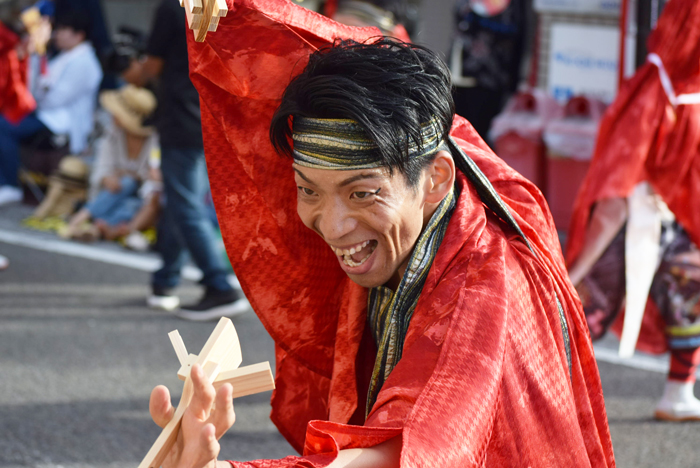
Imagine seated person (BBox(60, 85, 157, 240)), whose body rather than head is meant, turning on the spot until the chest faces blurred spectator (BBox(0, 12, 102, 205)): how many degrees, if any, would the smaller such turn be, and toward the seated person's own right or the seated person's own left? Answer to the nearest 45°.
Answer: approximately 135° to the seated person's own right

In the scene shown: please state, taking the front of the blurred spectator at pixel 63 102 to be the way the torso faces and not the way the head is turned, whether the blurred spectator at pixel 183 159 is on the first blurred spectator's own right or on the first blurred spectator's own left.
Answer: on the first blurred spectator's own left

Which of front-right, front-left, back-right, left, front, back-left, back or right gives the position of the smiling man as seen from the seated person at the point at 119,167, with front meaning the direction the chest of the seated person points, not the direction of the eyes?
front-left

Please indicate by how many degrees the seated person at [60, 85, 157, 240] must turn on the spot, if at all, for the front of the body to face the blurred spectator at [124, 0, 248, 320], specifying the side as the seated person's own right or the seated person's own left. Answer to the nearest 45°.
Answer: approximately 45° to the seated person's own left

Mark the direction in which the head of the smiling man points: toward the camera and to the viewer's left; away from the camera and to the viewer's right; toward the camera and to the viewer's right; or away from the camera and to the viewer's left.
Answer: toward the camera and to the viewer's left

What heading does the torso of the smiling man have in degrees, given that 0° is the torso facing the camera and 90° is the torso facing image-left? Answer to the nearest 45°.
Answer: approximately 45°

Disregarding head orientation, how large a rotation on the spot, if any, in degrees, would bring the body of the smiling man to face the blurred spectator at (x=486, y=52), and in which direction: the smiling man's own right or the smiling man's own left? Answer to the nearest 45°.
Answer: approximately 135° to the smiling man's own right

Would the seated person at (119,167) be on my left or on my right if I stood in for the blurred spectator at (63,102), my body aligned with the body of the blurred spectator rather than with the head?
on my left

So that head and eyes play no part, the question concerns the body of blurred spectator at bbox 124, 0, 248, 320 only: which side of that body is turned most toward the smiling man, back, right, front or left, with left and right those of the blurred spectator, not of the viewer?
left

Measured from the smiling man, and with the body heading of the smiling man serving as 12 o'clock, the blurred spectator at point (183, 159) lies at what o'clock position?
The blurred spectator is roughly at 4 o'clock from the smiling man.

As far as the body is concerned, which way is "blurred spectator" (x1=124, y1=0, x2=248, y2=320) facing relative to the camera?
to the viewer's left
